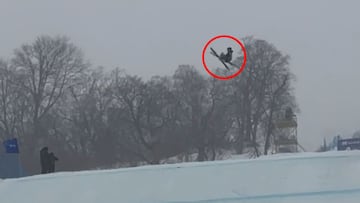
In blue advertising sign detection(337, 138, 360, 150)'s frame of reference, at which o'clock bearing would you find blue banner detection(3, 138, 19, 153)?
The blue banner is roughly at 2 o'clock from the blue advertising sign.

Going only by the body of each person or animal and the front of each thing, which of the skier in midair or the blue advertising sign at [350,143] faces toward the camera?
the blue advertising sign

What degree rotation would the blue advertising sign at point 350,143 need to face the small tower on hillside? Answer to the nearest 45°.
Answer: approximately 90° to its right

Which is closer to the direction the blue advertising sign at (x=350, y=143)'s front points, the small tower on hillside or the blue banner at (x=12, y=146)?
the blue banner

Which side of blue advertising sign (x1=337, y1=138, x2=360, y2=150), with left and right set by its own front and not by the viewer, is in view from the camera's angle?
front
